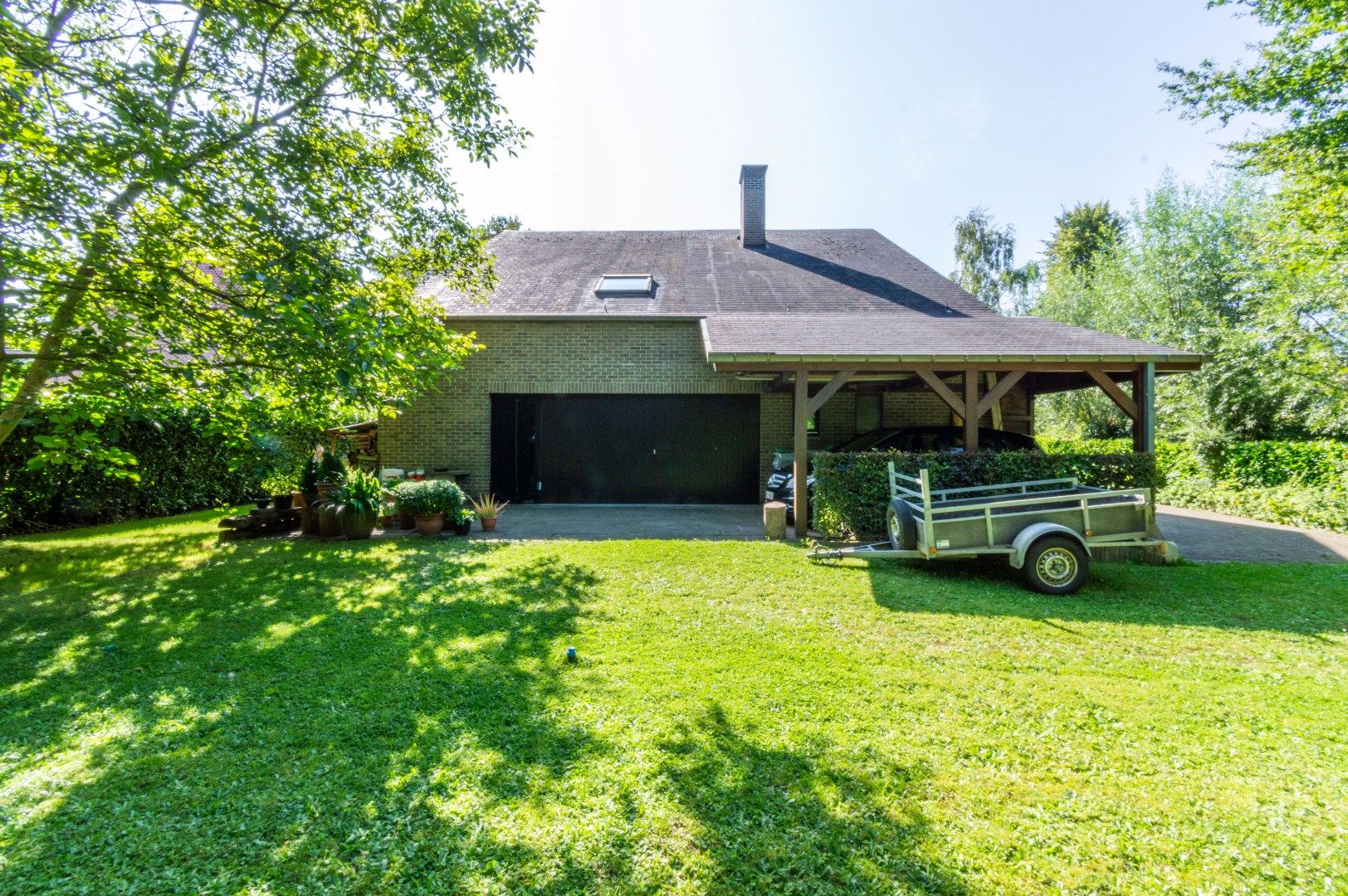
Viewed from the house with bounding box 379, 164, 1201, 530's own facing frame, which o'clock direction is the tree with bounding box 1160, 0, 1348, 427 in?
The tree is roughly at 9 o'clock from the house.

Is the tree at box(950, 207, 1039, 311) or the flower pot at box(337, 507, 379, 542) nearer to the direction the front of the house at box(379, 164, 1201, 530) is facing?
the flower pot

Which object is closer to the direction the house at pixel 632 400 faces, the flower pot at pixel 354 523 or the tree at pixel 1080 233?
the flower pot

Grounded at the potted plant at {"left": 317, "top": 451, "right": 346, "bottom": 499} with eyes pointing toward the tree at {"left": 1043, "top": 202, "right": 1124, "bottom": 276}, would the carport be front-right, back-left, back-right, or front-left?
front-right

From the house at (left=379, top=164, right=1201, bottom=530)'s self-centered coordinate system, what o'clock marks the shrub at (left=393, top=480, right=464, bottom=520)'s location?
The shrub is roughly at 1 o'clock from the house.

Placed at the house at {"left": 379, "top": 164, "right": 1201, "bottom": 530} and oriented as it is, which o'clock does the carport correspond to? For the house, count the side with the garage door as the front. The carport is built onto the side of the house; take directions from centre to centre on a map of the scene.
The carport is roughly at 10 o'clock from the house.

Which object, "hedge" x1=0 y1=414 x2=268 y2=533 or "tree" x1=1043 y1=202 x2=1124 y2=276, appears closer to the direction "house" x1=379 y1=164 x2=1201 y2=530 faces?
the hedge

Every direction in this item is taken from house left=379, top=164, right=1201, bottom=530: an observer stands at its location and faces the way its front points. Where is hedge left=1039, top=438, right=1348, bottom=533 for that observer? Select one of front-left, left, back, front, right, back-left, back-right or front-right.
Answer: left

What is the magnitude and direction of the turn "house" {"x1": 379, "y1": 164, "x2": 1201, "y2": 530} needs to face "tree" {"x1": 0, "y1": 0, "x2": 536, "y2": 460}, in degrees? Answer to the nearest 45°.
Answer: approximately 45° to its right

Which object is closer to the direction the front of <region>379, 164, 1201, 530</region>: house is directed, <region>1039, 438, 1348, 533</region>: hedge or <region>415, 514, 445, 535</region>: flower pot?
the flower pot

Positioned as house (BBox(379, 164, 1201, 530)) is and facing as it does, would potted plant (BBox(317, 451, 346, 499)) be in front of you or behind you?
in front

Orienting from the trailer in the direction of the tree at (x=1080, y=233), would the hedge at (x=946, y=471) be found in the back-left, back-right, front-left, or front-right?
front-left

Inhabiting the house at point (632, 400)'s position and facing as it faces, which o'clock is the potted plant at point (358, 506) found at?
The potted plant is roughly at 1 o'clock from the house.

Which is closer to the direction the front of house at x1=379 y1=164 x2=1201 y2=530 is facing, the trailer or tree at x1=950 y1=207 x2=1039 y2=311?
the trailer

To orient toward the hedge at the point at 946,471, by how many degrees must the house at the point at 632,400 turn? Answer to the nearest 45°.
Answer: approximately 45° to its left

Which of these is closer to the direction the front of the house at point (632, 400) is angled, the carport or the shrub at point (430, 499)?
the shrub

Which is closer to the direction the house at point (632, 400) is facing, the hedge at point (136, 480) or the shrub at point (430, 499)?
the shrub

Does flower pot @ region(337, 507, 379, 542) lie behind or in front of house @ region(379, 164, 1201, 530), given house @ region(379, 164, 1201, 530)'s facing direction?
in front

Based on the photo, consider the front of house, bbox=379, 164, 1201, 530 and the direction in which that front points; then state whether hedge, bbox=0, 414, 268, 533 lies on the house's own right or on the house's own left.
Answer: on the house's own right

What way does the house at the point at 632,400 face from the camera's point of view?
toward the camera

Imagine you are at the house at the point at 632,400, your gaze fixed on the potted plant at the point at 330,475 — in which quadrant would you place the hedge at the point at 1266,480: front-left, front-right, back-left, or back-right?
back-left
